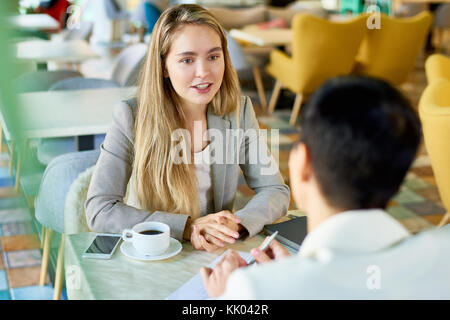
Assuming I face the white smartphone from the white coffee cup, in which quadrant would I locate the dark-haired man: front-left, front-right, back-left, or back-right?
back-left

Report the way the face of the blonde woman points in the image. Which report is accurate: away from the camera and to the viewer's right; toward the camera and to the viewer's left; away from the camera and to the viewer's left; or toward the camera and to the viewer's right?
toward the camera and to the viewer's right

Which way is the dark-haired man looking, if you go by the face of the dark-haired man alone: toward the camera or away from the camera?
away from the camera

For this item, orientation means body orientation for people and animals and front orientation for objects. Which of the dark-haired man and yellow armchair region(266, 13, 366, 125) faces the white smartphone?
the dark-haired man

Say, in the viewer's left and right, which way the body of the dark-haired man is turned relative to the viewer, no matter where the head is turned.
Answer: facing away from the viewer and to the left of the viewer

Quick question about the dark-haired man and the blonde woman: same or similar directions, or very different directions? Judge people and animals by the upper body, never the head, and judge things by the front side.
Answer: very different directions

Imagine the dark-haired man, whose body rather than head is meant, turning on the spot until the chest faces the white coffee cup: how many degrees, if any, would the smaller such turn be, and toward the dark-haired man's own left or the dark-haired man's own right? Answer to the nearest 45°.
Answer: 0° — they already face it

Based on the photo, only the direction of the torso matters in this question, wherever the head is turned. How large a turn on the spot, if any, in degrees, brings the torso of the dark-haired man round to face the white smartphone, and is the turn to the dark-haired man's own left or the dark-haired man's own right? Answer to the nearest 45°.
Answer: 0° — they already face it

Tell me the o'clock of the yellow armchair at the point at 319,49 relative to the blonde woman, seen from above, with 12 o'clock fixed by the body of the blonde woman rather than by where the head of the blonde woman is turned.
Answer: The yellow armchair is roughly at 8 o'clock from the blonde woman.
